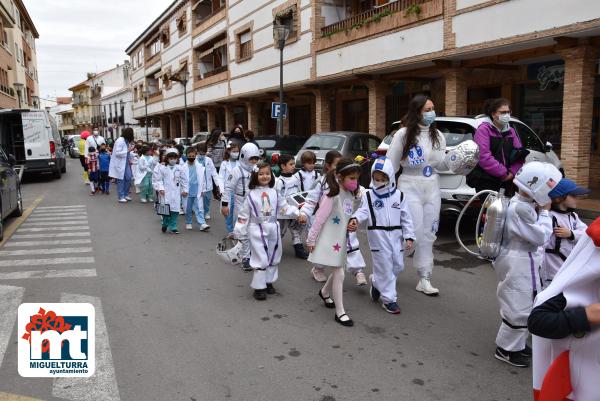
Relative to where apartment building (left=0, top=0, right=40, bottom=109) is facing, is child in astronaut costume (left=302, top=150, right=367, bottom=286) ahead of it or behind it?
ahead

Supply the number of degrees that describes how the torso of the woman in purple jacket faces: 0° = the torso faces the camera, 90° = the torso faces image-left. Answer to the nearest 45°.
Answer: approximately 315°

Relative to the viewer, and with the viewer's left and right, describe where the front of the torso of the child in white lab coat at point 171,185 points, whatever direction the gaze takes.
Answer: facing the viewer

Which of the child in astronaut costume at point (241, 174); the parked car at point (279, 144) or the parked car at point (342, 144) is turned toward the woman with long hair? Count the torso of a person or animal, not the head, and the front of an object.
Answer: the child in astronaut costume

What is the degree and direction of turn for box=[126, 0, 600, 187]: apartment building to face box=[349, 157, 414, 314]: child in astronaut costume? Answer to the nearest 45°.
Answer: approximately 45° to its left

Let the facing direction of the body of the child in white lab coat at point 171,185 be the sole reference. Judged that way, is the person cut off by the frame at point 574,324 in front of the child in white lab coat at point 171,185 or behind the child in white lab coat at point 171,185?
in front

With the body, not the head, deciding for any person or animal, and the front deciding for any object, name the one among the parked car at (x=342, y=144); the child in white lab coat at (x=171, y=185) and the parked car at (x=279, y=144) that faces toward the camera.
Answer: the child in white lab coat

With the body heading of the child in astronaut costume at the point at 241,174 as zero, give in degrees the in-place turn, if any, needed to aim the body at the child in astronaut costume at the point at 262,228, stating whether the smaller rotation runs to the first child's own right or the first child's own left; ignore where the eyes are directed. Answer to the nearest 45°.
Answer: approximately 45° to the first child's own right
